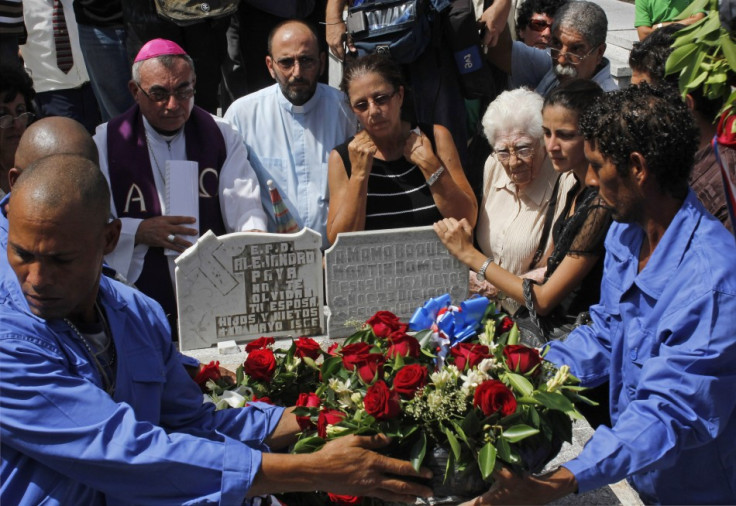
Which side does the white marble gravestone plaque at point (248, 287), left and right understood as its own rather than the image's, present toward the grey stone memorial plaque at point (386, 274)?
left

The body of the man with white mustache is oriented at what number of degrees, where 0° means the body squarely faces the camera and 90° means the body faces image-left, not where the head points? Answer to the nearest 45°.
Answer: approximately 45°

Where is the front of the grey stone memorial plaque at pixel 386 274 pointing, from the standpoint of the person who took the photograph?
facing the viewer

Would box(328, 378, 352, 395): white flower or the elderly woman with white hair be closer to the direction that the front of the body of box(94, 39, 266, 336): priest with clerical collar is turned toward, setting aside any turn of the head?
the white flower

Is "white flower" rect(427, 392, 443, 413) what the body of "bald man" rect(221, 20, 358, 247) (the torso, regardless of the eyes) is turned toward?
yes

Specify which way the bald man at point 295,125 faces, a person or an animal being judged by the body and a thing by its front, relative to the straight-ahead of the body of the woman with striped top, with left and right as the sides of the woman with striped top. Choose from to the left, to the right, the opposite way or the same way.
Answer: the same way

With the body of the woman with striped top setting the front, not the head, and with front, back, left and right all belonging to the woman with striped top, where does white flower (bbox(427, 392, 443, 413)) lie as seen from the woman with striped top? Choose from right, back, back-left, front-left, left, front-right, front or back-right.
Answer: front

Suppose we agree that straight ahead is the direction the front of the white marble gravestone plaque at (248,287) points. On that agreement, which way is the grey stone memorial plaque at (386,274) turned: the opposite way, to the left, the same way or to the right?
the same way

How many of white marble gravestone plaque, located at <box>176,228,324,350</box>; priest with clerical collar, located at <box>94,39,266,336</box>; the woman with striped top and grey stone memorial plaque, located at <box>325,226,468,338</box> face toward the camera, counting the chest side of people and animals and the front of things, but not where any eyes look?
4

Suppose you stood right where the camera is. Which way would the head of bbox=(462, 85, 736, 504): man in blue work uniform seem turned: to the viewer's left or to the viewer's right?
to the viewer's left

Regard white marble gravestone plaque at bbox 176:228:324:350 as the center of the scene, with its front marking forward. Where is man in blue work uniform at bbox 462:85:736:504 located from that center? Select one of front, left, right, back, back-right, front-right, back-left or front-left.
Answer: front-left

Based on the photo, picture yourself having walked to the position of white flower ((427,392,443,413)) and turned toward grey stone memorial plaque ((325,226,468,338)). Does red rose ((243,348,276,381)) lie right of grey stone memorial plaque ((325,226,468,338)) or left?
left

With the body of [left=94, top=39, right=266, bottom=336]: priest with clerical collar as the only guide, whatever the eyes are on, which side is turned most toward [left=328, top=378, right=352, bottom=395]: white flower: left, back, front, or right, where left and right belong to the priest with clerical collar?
front

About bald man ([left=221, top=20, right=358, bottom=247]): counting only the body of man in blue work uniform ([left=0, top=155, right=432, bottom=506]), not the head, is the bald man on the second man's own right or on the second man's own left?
on the second man's own left

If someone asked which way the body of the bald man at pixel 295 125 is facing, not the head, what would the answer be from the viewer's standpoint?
toward the camera

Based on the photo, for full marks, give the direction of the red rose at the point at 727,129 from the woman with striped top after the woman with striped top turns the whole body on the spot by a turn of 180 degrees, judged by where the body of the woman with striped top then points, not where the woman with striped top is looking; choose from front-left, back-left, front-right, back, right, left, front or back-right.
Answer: back-right

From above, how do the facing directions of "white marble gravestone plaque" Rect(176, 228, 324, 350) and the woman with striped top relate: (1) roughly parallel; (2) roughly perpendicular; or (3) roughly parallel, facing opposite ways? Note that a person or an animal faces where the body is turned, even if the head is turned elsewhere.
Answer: roughly parallel

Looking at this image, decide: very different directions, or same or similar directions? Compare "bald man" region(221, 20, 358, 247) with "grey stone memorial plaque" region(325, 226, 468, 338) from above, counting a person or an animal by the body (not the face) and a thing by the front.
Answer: same or similar directions

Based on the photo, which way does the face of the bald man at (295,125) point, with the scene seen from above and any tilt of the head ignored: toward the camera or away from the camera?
toward the camera

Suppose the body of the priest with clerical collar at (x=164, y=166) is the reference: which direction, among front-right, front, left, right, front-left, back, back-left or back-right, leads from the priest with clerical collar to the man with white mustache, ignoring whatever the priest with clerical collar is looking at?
left

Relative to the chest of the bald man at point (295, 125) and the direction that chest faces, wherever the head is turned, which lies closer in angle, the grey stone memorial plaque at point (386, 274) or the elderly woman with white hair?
the grey stone memorial plaque

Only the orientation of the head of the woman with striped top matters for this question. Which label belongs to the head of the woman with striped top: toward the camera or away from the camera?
toward the camera

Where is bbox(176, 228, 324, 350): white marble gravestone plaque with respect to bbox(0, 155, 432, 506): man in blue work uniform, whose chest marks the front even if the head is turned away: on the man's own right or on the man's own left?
on the man's own left

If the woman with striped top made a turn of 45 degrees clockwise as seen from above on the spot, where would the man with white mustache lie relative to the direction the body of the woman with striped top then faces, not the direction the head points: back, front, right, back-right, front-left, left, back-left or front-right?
back
